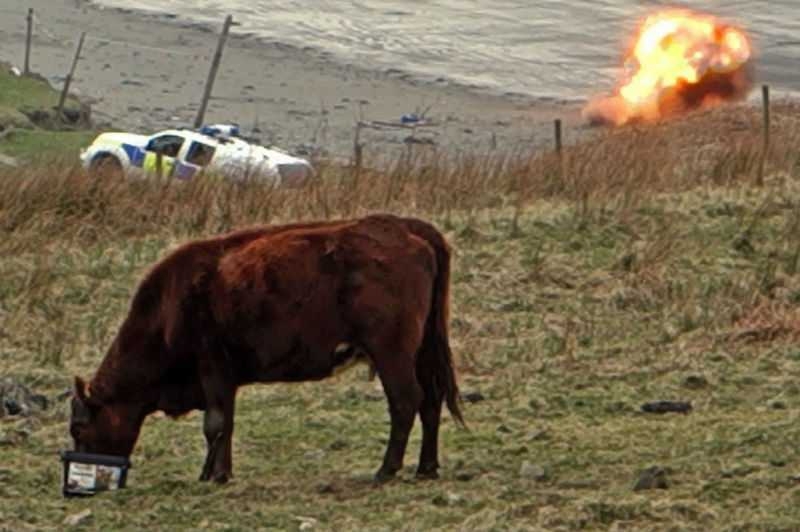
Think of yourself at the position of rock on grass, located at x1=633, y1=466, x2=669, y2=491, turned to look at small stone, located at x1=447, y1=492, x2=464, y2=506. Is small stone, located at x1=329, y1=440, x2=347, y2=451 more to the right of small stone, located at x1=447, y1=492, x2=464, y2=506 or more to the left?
right

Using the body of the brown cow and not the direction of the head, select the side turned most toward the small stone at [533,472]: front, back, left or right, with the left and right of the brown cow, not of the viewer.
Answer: back

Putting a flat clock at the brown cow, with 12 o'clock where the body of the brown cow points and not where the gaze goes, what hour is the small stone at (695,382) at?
The small stone is roughly at 5 o'clock from the brown cow.

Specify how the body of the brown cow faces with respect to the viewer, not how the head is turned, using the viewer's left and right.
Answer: facing to the left of the viewer

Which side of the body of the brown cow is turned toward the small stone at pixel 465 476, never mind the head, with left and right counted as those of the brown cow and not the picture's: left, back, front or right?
back
